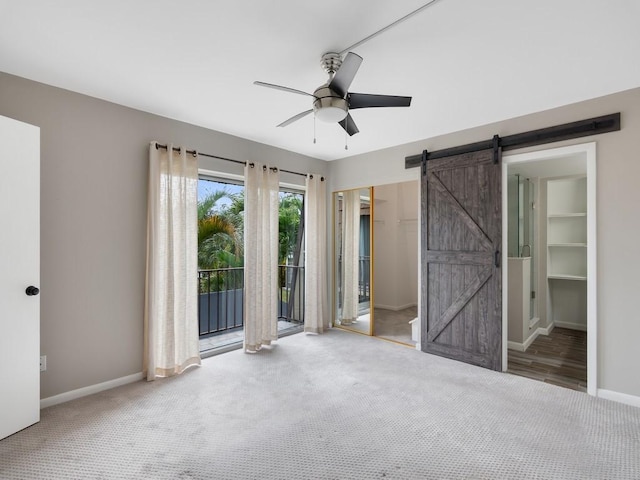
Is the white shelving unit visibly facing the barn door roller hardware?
yes

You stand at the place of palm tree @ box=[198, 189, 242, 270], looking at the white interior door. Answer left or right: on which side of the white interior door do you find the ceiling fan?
left

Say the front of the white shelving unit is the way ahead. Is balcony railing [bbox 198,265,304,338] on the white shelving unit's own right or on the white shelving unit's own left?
on the white shelving unit's own right

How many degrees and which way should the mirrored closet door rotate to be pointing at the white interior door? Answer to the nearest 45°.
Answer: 0° — it already faces it

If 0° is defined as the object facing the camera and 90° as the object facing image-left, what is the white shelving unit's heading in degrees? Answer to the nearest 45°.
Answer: approximately 0°

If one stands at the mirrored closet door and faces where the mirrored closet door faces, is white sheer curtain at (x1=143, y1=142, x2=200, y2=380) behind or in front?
in front

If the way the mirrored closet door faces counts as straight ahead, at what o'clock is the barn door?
The barn door is roughly at 9 o'clock from the mirrored closet door.

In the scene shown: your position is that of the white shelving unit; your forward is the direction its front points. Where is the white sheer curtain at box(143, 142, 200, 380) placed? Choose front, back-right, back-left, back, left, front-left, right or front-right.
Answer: front-right

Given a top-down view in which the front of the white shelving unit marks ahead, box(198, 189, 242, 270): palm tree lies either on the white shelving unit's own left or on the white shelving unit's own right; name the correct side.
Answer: on the white shelving unit's own right

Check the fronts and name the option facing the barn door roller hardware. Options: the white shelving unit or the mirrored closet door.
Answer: the white shelving unit

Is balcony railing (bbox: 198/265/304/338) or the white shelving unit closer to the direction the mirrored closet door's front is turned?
the balcony railing
